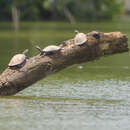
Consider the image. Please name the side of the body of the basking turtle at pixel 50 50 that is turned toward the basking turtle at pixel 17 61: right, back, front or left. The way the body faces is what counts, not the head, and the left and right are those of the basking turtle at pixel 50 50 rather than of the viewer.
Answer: front

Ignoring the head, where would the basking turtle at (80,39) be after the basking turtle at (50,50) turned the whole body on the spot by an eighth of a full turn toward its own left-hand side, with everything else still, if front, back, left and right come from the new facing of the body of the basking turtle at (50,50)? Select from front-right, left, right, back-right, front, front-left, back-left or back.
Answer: back-left

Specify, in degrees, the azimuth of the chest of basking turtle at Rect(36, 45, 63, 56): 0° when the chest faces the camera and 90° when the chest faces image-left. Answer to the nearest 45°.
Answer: approximately 90°
